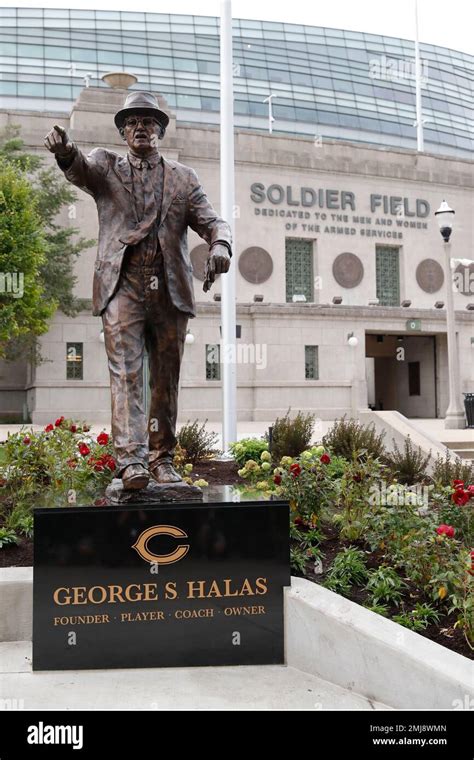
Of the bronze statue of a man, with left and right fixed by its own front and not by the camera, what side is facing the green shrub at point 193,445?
back

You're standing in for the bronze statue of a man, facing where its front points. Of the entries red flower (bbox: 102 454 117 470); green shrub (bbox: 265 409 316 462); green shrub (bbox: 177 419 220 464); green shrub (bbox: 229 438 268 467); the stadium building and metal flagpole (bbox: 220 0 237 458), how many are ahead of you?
0

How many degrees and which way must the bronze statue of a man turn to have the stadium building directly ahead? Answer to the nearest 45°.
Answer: approximately 180°

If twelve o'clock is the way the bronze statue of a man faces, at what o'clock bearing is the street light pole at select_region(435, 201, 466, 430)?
The street light pole is roughly at 7 o'clock from the bronze statue of a man.

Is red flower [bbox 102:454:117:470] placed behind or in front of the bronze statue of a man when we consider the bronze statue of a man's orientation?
behind

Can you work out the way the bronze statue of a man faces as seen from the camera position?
facing the viewer

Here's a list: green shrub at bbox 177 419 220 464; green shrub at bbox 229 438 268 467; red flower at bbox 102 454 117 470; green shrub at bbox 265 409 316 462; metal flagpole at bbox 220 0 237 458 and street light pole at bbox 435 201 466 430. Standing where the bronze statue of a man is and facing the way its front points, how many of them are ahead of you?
0

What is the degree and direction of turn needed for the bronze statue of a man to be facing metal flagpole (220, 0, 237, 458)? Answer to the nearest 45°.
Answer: approximately 180°

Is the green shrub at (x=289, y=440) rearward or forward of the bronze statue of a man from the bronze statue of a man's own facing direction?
rearward

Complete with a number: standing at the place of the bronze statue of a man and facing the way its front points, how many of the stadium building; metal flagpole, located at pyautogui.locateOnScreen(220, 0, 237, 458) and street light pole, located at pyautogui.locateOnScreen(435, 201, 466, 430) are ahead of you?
0

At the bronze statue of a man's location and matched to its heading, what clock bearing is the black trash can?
The black trash can is roughly at 7 o'clock from the bronze statue of a man.

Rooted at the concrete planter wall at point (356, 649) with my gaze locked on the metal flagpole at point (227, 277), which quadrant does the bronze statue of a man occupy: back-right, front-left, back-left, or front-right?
front-left
